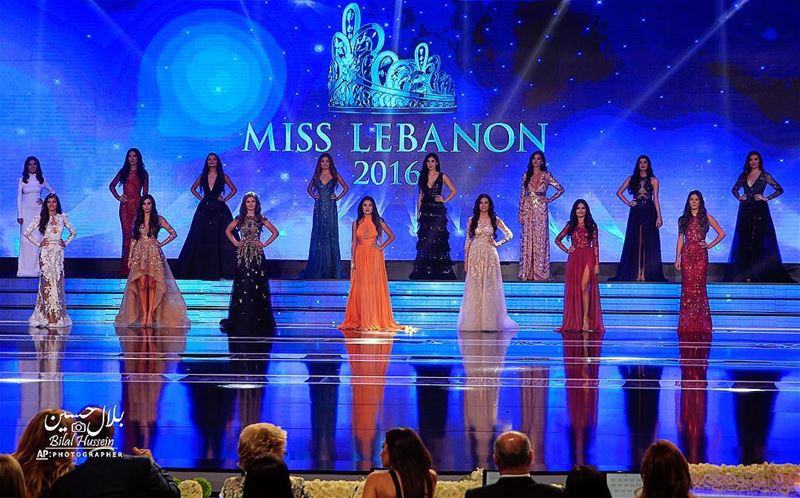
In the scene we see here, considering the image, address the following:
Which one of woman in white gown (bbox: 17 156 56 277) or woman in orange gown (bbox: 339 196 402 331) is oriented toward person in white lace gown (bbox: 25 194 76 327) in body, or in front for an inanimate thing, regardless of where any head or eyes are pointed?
the woman in white gown

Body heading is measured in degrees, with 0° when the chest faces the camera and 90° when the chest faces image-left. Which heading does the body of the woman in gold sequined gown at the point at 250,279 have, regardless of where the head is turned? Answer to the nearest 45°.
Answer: approximately 0°

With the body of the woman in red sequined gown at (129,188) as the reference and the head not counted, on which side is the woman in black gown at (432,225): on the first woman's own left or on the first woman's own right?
on the first woman's own left

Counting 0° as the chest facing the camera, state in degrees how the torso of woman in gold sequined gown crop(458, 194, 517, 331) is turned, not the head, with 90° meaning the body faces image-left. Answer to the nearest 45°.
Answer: approximately 0°

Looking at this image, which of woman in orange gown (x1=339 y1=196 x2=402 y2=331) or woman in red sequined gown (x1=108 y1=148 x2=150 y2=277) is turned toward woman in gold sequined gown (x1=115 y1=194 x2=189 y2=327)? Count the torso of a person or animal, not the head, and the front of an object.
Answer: the woman in red sequined gown

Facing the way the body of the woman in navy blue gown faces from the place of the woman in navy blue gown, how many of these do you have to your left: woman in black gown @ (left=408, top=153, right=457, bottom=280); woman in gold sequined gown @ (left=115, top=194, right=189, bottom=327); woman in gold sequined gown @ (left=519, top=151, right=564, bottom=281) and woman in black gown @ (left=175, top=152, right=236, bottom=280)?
2

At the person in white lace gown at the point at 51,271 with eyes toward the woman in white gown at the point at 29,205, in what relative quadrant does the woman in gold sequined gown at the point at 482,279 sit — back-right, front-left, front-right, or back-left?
back-right

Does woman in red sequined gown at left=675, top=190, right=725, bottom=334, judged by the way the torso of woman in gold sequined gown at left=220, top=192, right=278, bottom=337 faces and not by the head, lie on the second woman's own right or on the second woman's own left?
on the second woman's own left

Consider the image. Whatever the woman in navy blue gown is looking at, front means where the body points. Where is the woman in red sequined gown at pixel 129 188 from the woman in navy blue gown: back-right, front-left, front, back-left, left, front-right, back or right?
right
